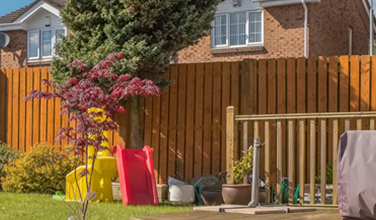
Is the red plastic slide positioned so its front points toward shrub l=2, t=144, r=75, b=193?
no

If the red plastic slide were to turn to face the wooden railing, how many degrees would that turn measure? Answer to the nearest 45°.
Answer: approximately 45° to its left

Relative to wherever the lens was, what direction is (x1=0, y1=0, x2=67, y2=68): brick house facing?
facing the viewer

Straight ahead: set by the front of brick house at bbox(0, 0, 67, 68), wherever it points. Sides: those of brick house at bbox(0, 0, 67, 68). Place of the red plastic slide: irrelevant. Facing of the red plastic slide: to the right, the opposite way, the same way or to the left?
the same way

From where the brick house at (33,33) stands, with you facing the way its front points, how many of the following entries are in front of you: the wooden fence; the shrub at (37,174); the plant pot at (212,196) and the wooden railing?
4

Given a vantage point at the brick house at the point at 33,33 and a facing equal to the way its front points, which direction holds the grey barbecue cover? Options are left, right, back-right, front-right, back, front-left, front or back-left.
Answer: front

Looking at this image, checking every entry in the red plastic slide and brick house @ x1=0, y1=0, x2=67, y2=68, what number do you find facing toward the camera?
2

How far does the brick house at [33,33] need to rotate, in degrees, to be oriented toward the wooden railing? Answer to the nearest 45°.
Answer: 0° — it already faces it

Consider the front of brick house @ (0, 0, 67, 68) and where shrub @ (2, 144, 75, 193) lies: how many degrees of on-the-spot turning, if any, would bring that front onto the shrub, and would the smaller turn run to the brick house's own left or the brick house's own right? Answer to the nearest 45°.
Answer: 0° — it already faces it

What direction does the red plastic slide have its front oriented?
toward the camera

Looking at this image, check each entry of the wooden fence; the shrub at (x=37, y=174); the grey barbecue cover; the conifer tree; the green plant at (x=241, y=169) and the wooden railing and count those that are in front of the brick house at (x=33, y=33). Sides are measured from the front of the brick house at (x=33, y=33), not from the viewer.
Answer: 6

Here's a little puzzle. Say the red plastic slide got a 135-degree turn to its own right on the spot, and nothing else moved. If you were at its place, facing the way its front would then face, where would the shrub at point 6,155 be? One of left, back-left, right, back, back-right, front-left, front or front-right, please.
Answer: front

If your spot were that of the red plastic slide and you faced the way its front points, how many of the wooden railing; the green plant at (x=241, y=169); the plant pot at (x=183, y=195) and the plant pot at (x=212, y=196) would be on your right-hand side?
0

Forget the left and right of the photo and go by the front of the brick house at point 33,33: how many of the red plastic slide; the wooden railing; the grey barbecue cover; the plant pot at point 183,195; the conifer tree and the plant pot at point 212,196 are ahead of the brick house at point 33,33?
6

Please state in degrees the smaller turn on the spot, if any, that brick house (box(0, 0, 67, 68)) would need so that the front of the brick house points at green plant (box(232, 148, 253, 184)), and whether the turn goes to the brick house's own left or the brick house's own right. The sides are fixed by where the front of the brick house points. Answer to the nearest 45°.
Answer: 0° — it already faces it

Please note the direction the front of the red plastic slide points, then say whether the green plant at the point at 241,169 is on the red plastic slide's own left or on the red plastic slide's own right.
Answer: on the red plastic slide's own left
